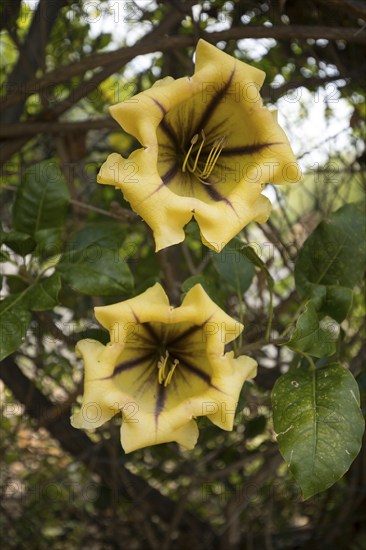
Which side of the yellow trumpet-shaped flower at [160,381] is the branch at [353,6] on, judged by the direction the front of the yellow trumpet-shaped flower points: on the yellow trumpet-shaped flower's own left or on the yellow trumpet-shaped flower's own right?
on the yellow trumpet-shaped flower's own left

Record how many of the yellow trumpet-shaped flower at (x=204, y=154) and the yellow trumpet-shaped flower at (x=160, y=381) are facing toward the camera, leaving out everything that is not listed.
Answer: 2

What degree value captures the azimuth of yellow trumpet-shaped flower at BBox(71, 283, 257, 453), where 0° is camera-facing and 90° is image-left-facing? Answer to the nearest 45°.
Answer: approximately 0°
